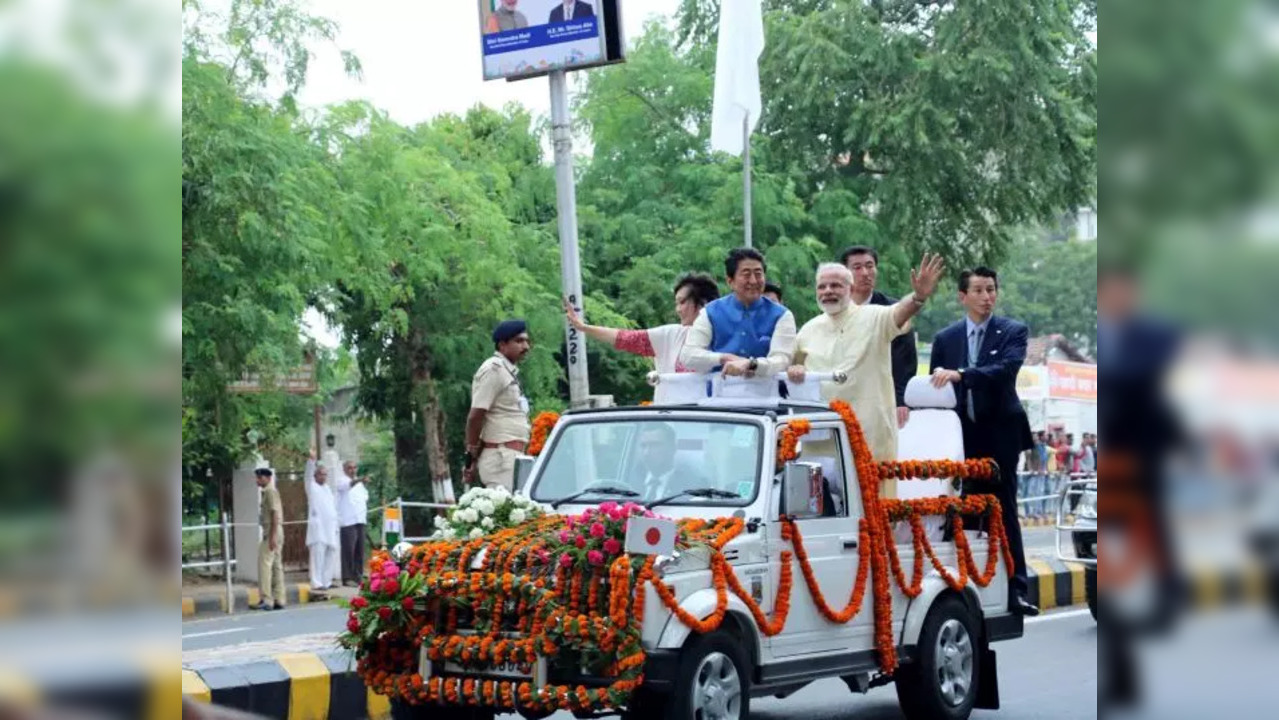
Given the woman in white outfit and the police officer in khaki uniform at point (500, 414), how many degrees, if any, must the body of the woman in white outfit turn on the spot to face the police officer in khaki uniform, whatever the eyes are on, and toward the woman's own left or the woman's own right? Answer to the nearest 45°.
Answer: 0° — they already face them

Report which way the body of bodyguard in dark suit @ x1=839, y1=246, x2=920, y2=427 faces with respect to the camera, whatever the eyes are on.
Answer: toward the camera

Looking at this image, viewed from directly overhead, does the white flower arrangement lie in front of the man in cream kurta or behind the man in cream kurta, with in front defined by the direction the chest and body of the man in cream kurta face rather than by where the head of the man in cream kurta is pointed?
in front

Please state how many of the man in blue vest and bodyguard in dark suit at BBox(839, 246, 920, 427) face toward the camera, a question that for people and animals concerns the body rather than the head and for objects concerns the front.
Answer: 2

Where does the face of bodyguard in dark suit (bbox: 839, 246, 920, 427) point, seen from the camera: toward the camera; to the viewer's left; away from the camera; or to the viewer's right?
toward the camera

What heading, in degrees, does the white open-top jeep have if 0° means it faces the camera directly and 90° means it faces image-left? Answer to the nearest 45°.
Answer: approximately 45°

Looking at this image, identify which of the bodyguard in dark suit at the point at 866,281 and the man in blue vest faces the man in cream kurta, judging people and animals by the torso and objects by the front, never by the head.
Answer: the bodyguard in dark suit

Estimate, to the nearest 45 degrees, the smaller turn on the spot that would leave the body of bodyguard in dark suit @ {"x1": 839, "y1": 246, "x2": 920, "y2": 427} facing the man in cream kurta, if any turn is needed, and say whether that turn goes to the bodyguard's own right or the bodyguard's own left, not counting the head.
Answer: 0° — they already face them

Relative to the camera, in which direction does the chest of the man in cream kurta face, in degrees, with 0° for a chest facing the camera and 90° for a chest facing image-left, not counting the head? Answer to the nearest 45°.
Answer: approximately 45°
